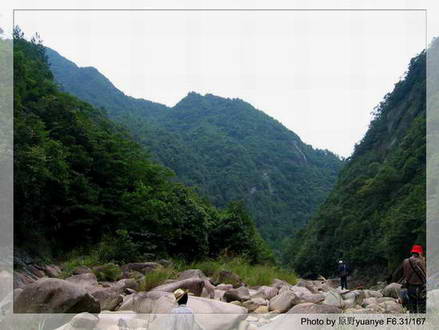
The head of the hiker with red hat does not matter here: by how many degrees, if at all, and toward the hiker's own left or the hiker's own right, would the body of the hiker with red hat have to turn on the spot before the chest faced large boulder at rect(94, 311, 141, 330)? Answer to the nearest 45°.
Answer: approximately 90° to the hiker's own left

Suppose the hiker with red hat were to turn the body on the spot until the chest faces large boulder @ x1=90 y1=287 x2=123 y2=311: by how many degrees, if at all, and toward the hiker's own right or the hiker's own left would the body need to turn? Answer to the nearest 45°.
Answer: approximately 90° to the hiker's own left

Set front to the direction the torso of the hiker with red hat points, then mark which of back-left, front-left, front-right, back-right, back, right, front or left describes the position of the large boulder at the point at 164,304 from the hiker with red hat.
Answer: left

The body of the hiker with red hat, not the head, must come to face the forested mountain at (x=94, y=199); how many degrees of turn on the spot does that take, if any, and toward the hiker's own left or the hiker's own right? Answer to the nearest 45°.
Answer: approximately 45° to the hiker's own left

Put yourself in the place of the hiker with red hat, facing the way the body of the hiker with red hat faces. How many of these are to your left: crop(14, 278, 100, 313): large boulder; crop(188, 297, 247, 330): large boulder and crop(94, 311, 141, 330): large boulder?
3

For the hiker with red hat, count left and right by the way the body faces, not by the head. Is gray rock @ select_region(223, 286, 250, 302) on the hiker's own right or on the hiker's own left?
on the hiker's own left

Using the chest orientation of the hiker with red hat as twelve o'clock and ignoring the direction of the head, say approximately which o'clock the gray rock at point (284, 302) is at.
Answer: The gray rock is roughly at 10 o'clock from the hiker with red hat.

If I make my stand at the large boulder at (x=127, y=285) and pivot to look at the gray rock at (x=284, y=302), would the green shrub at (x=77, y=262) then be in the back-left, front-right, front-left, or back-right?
back-left

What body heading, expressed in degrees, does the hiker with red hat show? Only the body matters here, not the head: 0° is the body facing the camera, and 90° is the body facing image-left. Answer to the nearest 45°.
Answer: approximately 180°

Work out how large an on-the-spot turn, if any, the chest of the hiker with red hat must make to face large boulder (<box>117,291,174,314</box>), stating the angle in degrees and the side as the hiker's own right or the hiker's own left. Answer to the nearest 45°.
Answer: approximately 90° to the hiker's own left
